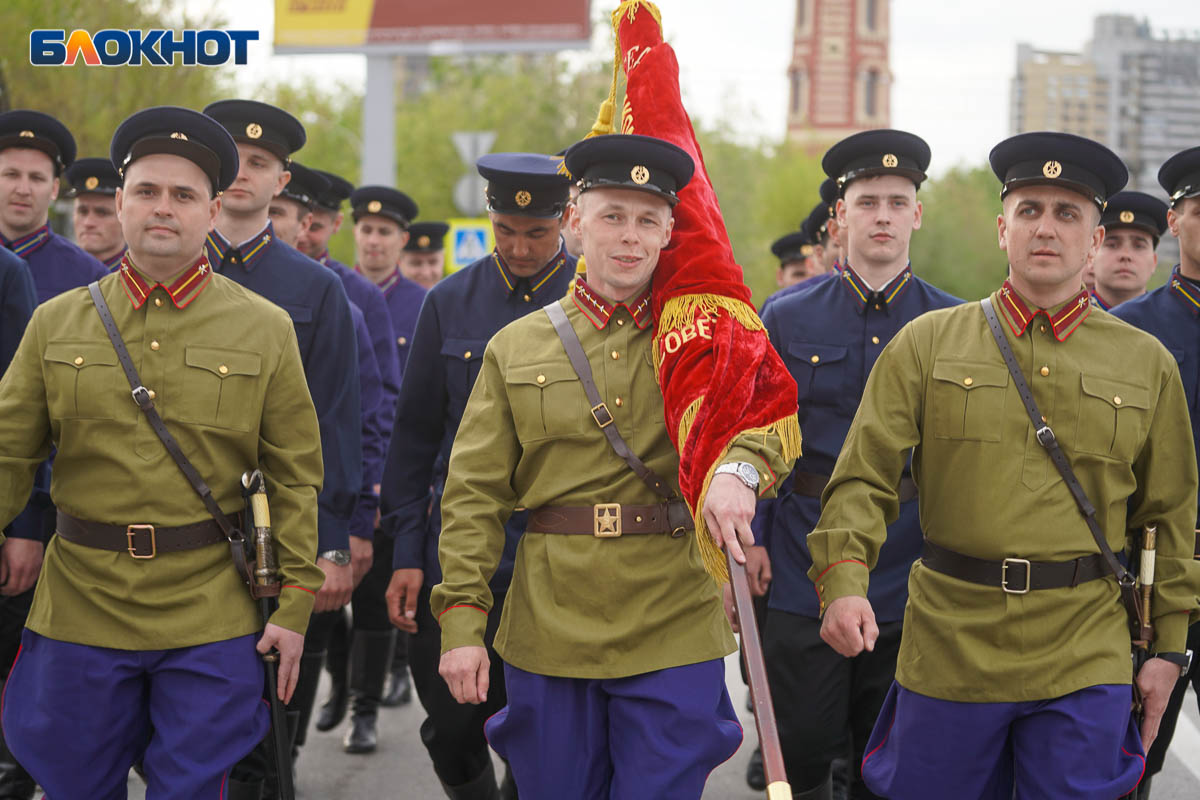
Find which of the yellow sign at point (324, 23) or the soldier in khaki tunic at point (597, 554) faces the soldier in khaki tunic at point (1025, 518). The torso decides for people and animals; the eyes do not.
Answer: the yellow sign

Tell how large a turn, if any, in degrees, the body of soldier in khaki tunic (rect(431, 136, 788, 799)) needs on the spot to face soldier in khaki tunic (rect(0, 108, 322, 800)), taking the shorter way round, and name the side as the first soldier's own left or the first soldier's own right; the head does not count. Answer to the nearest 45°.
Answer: approximately 90° to the first soldier's own right

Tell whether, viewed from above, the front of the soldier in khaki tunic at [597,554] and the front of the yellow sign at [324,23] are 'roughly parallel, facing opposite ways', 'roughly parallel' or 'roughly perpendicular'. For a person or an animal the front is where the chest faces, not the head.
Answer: roughly parallel

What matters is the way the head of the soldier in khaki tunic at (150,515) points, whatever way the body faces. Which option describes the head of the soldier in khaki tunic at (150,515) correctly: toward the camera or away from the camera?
toward the camera

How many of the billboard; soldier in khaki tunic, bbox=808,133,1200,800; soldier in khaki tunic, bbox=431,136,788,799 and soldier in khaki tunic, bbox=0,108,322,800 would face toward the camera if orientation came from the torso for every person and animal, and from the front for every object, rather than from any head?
4

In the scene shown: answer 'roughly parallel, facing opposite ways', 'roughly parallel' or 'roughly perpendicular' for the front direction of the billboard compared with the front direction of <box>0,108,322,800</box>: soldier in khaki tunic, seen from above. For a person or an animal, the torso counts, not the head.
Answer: roughly parallel

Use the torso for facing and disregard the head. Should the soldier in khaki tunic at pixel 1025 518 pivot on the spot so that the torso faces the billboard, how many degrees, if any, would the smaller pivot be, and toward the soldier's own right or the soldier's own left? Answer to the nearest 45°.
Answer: approximately 135° to the soldier's own right

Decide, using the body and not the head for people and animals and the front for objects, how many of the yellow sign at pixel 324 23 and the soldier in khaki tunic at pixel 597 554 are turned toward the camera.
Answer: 2

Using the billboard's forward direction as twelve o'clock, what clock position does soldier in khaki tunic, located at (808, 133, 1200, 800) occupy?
The soldier in khaki tunic is roughly at 12 o'clock from the billboard.

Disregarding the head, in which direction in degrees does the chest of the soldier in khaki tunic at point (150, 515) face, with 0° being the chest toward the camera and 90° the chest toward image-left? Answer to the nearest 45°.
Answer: approximately 0°

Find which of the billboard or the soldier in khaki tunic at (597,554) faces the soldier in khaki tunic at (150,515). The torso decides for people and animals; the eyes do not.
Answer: the billboard

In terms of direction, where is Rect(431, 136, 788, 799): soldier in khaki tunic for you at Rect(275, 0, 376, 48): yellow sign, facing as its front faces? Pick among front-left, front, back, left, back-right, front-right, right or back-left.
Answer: front

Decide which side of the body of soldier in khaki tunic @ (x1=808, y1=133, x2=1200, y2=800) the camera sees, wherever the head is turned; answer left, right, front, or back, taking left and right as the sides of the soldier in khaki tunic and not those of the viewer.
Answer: front

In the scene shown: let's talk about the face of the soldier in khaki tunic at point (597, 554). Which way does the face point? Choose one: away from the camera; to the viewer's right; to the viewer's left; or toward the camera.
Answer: toward the camera

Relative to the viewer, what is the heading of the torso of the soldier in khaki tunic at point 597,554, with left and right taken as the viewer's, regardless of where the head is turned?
facing the viewer

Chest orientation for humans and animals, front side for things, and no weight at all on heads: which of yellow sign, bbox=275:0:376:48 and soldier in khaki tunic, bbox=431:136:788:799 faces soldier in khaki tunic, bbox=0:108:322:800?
the yellow sign
